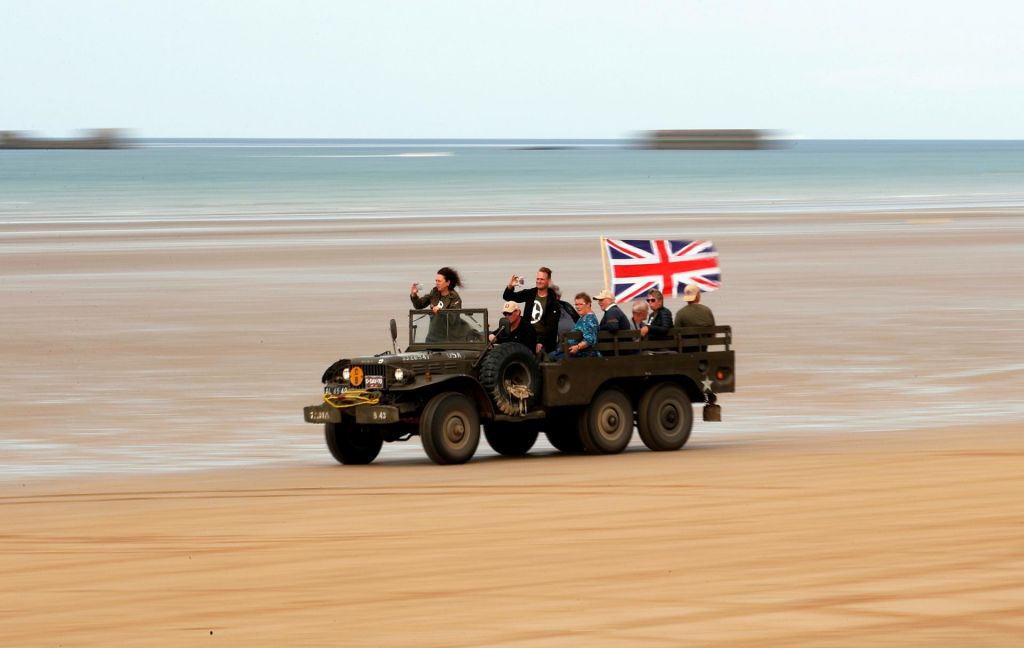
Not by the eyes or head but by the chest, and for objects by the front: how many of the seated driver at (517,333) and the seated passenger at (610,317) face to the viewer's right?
0

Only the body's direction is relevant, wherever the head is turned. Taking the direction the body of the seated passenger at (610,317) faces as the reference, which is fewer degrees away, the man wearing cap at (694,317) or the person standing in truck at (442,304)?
the person standing in truck

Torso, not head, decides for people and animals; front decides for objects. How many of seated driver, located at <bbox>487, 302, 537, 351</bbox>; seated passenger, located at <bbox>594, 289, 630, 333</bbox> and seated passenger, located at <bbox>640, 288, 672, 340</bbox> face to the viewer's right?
0

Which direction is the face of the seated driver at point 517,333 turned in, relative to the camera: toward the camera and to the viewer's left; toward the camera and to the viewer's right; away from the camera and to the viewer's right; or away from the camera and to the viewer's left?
toward the camera and to the viewer's left

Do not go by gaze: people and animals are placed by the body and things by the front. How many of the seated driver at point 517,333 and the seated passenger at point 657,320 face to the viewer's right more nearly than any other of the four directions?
0

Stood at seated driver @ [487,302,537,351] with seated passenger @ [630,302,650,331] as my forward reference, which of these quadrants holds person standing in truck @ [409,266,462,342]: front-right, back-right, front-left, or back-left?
back-left

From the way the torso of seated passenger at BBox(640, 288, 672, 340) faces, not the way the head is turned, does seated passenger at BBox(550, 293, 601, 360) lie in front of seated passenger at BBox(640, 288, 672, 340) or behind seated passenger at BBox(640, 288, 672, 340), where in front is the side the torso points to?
in front

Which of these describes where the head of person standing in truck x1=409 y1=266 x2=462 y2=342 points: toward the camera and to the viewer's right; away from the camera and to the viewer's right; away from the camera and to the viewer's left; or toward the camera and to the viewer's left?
toward the camera and to the viewer's left

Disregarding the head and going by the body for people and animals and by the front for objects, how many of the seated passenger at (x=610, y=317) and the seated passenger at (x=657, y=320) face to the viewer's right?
0

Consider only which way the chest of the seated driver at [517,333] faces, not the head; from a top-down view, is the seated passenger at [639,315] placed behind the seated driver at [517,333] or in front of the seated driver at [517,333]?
behind

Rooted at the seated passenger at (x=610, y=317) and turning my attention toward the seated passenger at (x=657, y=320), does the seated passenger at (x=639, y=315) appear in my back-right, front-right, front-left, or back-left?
front-left

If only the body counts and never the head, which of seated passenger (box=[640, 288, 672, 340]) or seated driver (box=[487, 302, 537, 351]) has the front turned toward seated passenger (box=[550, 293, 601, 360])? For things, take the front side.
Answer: seated passenger (box=[640, 288, 672, 340])

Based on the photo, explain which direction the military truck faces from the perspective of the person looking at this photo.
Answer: facing the viewer and to the left of the viewer

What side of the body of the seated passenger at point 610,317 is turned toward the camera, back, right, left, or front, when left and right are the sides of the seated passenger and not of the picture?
left

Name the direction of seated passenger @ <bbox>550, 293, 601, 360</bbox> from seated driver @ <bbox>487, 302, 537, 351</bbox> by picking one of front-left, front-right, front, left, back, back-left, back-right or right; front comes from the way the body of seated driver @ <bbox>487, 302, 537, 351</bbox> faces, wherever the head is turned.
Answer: back-left
